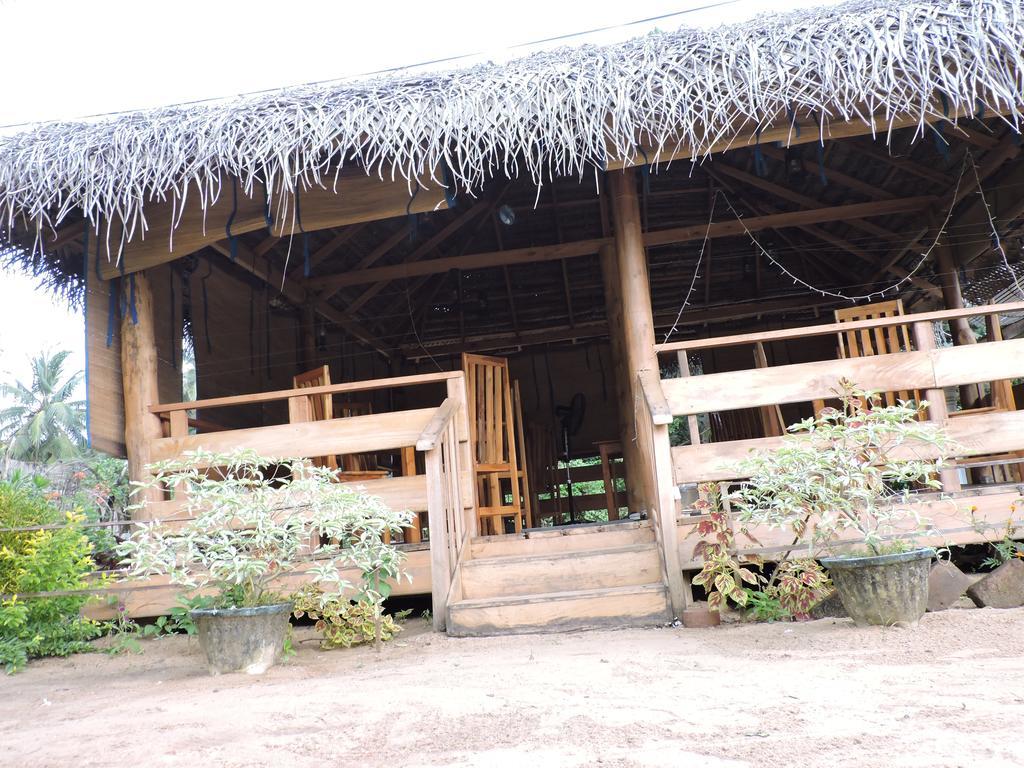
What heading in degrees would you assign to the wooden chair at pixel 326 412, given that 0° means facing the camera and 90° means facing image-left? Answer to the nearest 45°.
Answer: approximately 225°

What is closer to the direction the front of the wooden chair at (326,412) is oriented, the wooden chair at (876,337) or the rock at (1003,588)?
the wooden chair

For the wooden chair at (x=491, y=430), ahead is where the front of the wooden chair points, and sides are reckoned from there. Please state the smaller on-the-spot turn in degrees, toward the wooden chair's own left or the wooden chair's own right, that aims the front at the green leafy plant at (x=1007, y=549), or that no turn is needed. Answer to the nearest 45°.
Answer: approximately 135° to the wooden chair's own right

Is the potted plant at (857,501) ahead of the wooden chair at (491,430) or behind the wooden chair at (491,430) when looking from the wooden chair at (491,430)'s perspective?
behind

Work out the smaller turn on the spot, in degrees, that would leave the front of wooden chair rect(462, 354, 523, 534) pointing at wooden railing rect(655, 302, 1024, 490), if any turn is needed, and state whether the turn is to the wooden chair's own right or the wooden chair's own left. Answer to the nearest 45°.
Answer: approximately 135° to the wooden chair's own right

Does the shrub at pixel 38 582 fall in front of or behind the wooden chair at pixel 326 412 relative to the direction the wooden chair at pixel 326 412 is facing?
behind

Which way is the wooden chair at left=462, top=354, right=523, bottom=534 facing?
away from the camera

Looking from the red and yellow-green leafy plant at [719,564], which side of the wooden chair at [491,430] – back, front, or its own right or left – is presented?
back

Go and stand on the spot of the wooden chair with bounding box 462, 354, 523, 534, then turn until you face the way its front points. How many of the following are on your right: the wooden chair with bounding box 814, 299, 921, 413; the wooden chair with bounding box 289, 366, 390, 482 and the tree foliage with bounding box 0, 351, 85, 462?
1

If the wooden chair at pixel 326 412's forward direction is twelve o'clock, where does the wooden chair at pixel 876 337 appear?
the wooden chair at pixel 876 337 is roughly at 2 o'clock from the wooden chair at pixel 326 412.

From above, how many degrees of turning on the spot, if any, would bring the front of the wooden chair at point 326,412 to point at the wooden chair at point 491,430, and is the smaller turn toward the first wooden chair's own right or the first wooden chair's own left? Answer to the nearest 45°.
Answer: approximately 45° to the first wooden chair's own right

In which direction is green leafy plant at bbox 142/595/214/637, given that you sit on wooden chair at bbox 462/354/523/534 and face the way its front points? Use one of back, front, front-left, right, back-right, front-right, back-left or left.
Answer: back-left

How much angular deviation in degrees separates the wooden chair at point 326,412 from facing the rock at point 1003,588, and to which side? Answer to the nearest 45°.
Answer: approximately 90° to its right

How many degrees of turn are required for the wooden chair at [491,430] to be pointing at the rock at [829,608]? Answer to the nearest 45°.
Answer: approximately 135° to its right
